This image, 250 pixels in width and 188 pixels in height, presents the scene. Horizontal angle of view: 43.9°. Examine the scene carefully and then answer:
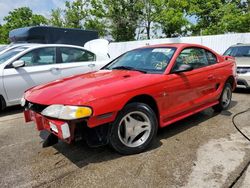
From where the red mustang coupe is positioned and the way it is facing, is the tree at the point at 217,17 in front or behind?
behind

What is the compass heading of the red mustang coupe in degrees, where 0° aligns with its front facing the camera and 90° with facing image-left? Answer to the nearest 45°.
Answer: approximately 45°

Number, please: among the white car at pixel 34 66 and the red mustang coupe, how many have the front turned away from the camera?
0

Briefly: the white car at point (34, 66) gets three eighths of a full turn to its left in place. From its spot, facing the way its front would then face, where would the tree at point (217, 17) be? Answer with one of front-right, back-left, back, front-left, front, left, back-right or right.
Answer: front-left

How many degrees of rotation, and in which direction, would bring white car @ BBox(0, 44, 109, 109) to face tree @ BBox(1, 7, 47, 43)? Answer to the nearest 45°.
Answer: approximately 135° to its right

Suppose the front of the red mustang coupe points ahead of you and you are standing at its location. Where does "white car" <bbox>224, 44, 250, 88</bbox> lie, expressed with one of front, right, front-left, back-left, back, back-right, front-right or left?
back

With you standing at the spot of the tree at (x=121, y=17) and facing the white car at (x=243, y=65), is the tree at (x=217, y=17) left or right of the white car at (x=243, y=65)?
left

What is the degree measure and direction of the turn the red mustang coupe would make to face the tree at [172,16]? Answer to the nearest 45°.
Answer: approximately 135° to its right

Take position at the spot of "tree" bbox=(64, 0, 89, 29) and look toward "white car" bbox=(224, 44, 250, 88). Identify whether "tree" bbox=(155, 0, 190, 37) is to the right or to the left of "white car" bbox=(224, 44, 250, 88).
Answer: left

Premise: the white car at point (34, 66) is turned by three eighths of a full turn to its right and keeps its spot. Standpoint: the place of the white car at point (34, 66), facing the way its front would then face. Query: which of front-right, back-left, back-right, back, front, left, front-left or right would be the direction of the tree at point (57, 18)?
front

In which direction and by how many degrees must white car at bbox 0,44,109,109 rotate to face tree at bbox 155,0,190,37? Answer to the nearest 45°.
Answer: approximately 180°

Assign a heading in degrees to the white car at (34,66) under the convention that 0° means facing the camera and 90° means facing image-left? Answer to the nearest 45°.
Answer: approximately 45°

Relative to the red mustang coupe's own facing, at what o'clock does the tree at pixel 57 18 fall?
The tree is roughly at 4 o'clock from the red mustang coupe.
